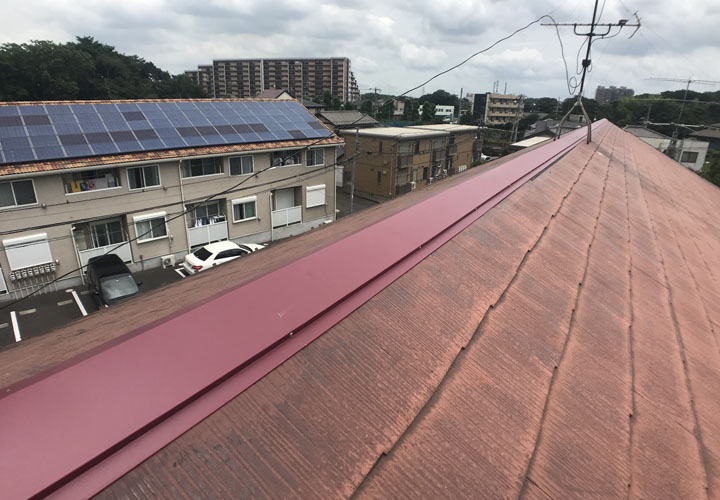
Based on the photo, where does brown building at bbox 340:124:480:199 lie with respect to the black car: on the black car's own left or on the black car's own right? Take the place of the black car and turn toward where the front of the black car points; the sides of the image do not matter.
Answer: on the black car's own left

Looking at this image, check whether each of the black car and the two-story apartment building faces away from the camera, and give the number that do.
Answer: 0

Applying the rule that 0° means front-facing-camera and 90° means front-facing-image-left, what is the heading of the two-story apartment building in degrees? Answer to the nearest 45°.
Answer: approximately 315°

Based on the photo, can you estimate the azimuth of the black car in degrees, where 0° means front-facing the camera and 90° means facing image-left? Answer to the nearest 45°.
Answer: approximately 315°

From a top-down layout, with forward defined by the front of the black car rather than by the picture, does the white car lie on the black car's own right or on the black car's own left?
on the black car's own left

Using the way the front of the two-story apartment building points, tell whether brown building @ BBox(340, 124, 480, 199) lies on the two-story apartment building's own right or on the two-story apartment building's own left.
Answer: on the two-story apartment building's own left
